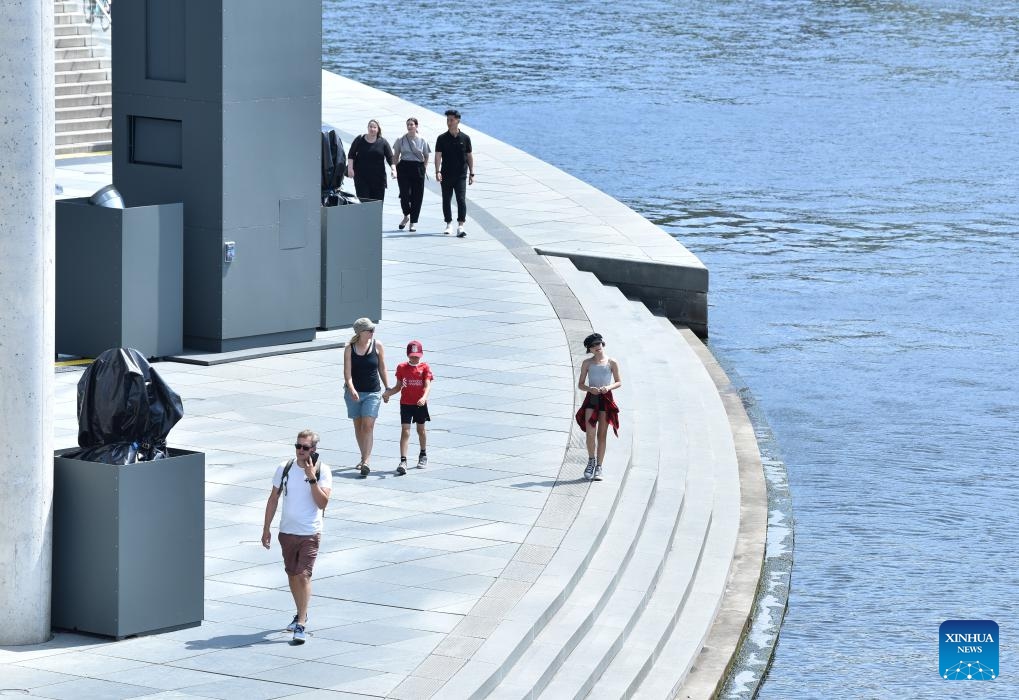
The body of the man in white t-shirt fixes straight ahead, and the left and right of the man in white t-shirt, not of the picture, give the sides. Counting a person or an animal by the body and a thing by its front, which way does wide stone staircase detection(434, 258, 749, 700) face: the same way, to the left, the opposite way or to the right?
to the left

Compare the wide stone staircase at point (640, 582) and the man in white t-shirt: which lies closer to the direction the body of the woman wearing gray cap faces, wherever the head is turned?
the man in white t-shirt

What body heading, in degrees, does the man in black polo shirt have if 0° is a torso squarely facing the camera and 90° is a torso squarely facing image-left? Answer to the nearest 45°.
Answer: approximately 0°

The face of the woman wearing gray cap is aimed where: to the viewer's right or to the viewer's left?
to the viewer's right

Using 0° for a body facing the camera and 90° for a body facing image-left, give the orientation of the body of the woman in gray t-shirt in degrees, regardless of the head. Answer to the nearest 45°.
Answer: approximately 0°

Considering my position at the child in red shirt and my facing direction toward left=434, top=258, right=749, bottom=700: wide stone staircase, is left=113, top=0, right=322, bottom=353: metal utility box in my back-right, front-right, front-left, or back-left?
back-left

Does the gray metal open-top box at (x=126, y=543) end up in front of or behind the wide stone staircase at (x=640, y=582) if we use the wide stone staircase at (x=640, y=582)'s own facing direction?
behind
